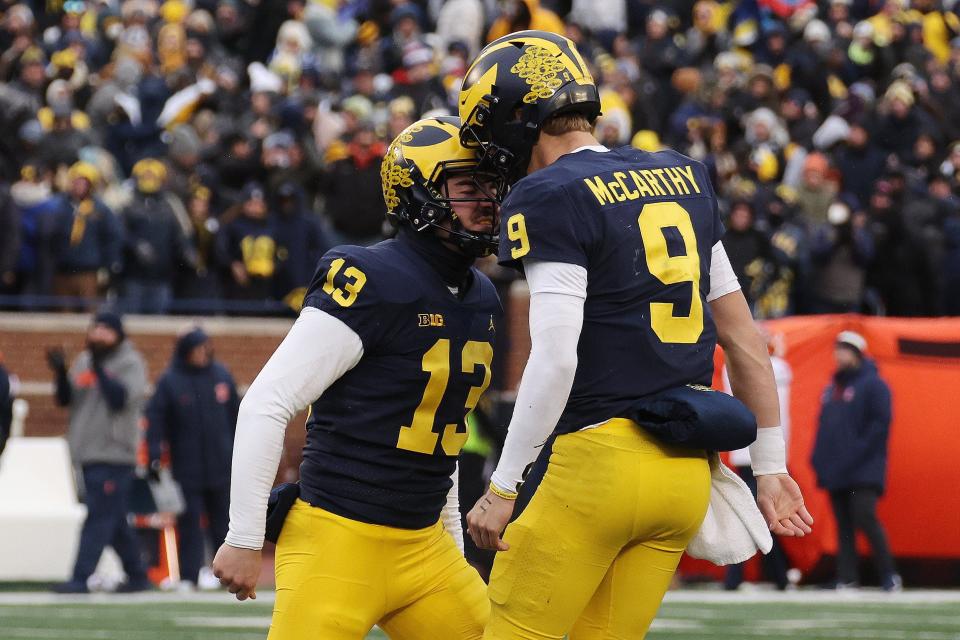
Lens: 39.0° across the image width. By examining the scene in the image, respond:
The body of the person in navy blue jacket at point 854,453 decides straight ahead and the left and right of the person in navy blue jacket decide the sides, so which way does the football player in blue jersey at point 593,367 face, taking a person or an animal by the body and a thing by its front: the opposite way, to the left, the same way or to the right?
to the right

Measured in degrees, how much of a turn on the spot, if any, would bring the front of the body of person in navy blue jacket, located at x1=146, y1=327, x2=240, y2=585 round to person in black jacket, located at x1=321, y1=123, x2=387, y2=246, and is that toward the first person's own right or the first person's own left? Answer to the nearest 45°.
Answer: approximately 135° to the first person's own left

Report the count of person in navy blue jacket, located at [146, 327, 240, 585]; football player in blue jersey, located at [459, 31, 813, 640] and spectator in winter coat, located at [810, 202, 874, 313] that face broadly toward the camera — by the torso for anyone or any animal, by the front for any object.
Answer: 2

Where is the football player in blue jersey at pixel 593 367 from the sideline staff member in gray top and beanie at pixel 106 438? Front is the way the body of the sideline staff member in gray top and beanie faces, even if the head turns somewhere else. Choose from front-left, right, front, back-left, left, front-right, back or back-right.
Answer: front-left

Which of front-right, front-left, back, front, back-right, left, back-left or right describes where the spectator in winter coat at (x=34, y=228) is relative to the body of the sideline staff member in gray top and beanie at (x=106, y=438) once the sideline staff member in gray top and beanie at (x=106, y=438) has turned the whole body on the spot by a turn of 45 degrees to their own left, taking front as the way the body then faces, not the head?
back

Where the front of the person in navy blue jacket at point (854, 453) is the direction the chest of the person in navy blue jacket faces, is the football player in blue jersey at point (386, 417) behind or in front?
in front

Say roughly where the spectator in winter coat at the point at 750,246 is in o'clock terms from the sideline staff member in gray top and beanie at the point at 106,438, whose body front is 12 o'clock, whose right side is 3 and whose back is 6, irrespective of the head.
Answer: the spectator in winter coat at the point at 750,246 is roughly at 7 o'clock from the sideline staff member in gray top and beanie at the point at 106,438.

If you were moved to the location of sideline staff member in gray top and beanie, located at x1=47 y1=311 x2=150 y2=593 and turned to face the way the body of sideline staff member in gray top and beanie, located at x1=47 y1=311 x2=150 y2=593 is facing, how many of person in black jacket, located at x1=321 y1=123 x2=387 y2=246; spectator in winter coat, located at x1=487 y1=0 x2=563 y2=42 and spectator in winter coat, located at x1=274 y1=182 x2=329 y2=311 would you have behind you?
3

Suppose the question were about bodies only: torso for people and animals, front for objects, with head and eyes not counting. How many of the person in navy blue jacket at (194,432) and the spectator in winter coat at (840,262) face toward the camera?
2

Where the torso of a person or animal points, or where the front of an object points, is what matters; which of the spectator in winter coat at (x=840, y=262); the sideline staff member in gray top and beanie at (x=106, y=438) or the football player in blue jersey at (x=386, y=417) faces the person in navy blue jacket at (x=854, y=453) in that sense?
the spectator in winter coat at (x=840, y=262)

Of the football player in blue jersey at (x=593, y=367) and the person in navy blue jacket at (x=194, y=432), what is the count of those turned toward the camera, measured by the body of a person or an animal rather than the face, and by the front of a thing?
1
